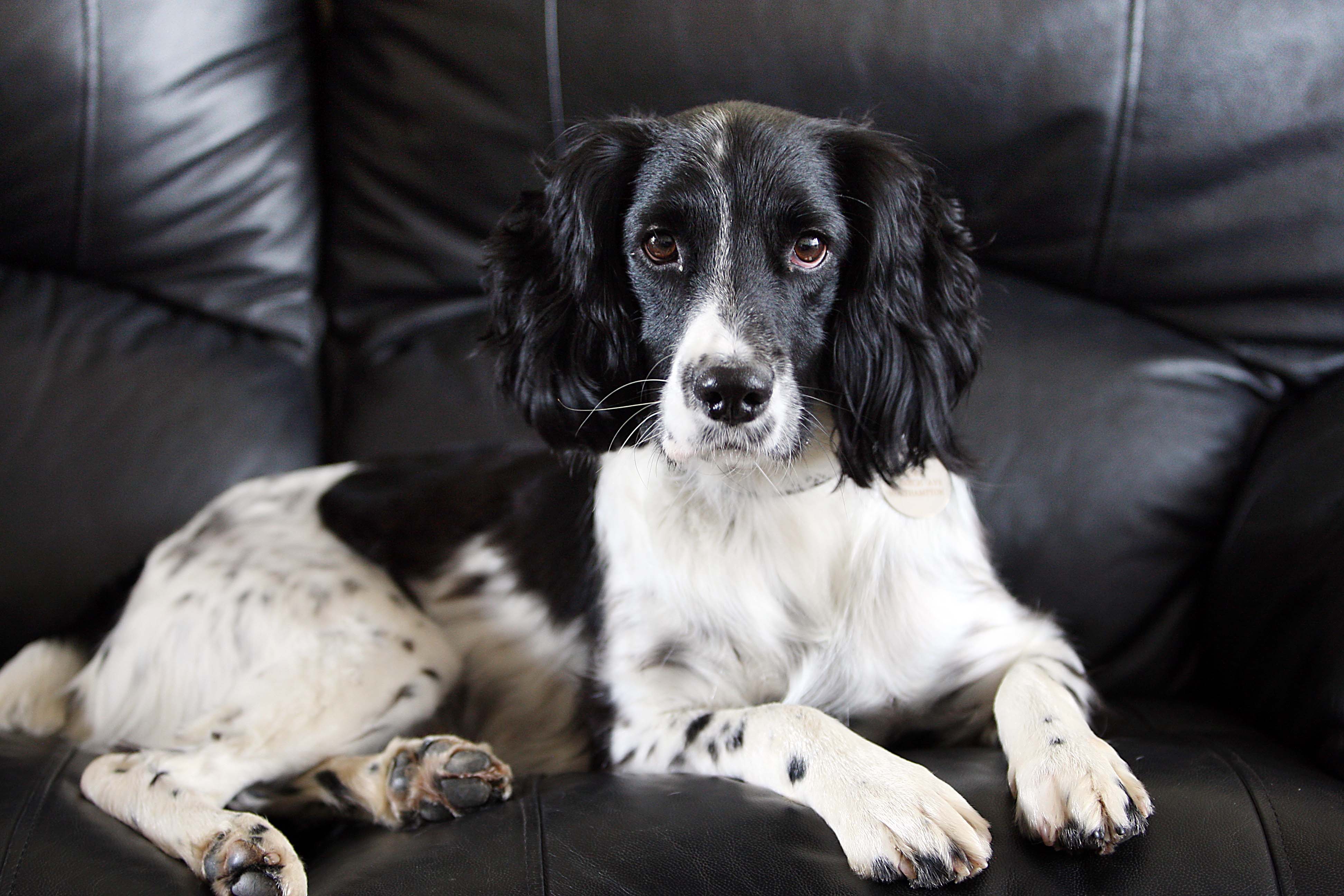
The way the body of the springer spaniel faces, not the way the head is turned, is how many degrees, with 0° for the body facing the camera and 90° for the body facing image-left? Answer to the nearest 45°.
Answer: approximately 315°

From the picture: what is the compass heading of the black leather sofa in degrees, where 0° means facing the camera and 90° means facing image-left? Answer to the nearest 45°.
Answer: approximately 0°
